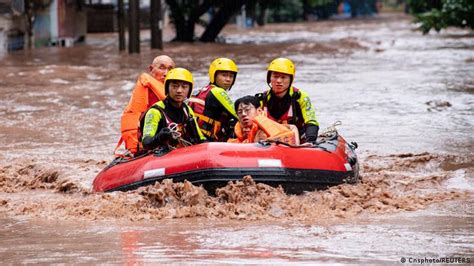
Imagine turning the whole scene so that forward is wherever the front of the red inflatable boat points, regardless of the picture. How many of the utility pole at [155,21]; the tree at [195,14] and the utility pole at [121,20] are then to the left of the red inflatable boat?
3

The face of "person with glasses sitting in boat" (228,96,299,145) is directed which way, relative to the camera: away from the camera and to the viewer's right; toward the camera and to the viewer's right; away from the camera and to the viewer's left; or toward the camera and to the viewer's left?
toward the camera and to the viewer's left

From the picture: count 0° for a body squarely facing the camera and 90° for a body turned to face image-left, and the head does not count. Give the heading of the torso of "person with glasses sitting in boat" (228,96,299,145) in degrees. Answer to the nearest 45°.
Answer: approximately 45°

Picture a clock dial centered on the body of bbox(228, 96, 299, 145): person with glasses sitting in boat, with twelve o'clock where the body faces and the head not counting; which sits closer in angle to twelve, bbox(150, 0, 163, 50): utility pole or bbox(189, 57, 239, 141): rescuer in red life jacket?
the rescuer in red life jacket

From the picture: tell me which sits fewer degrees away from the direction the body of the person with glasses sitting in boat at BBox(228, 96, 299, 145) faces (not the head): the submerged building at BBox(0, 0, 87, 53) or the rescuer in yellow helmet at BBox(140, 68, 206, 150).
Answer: the rescuer in yellow helmet

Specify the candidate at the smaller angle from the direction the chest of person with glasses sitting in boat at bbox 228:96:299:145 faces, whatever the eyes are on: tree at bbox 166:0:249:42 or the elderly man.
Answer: the elderly man

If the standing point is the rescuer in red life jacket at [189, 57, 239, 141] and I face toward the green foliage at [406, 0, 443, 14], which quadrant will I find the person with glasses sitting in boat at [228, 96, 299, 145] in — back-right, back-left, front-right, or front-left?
back-right
